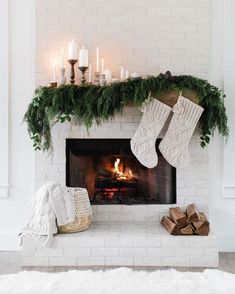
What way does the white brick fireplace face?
toward the camera
